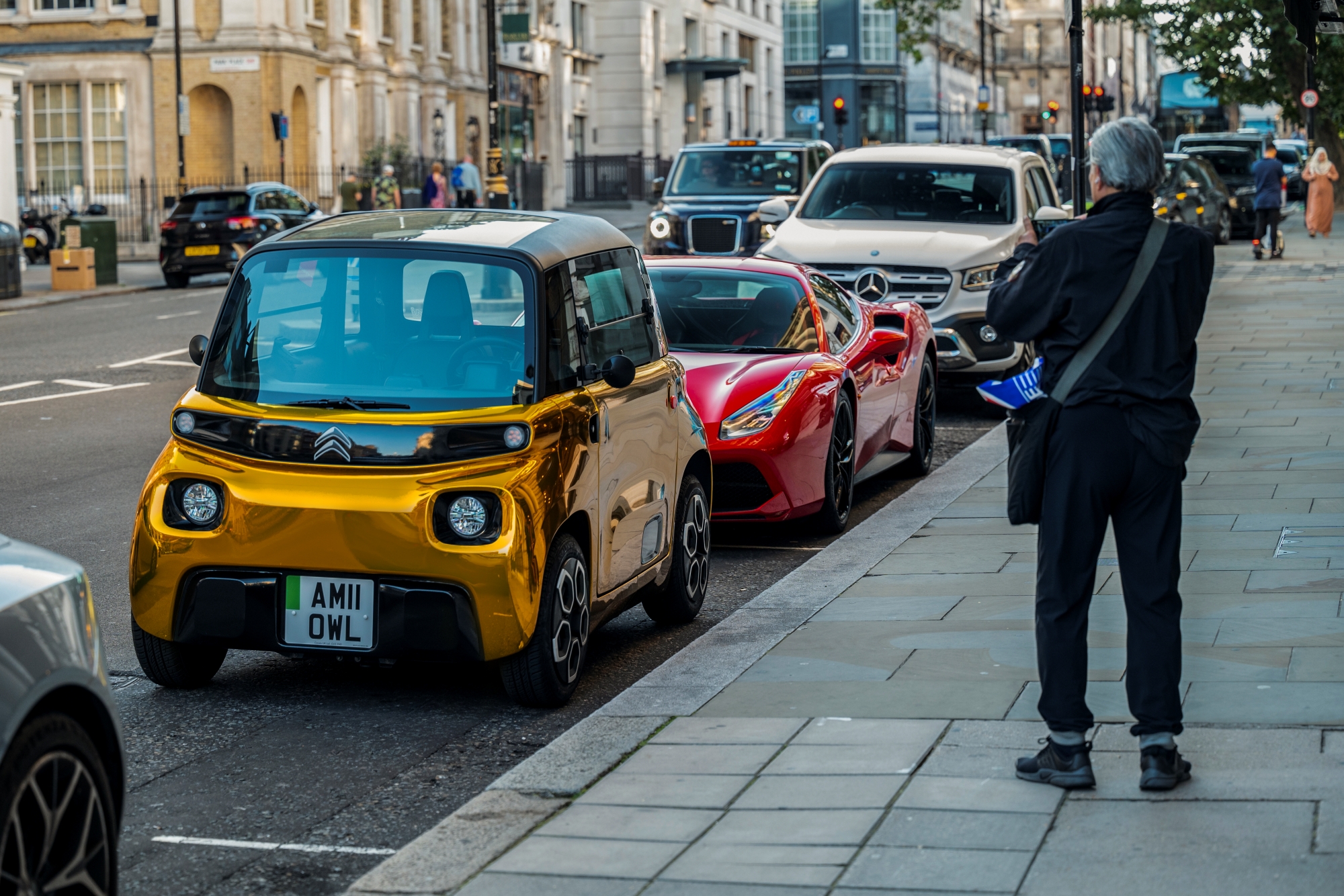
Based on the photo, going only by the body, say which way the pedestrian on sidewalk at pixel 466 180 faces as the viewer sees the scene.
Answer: away from the camera

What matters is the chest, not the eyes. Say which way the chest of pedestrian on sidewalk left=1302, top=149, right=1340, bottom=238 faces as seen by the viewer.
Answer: toward the camera

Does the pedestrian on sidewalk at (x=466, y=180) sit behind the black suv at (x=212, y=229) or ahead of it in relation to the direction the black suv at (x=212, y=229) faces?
ahead

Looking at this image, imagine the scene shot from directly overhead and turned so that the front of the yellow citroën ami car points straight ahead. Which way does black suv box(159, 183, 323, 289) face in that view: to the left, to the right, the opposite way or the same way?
the opposite way

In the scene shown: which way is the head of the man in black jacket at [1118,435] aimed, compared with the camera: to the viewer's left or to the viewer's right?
to the viewer's left

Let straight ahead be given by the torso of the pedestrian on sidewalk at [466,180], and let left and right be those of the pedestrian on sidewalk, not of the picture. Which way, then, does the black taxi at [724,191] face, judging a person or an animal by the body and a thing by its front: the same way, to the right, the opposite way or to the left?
the opposite way

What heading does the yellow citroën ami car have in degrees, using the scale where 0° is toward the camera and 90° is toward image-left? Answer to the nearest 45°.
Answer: approximately 45°

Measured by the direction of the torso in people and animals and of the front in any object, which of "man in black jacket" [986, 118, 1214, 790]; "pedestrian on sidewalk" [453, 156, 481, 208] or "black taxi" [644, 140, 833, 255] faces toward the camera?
the black taxi
